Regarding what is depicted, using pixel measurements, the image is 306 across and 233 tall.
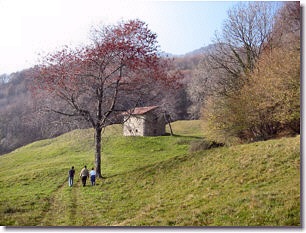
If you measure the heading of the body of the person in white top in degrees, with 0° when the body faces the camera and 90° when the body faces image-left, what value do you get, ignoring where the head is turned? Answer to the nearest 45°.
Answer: approximately 180°
